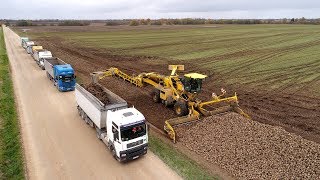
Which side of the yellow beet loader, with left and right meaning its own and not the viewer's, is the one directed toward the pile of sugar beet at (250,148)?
front

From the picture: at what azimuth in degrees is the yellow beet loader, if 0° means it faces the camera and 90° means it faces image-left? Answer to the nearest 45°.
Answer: approximately 315°

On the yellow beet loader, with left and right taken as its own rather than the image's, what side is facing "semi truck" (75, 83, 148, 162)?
right

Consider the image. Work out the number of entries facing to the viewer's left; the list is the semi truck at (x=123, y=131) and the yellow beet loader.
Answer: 0

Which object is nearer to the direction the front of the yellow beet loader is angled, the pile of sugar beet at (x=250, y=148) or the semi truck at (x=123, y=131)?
the pile of sugar beet

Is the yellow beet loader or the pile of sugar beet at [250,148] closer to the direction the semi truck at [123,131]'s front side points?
the pile of sugar beet

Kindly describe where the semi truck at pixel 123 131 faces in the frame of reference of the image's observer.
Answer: facing the viewer and to the right of the viewer

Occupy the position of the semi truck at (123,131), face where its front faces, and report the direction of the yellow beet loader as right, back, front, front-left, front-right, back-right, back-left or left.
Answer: left
